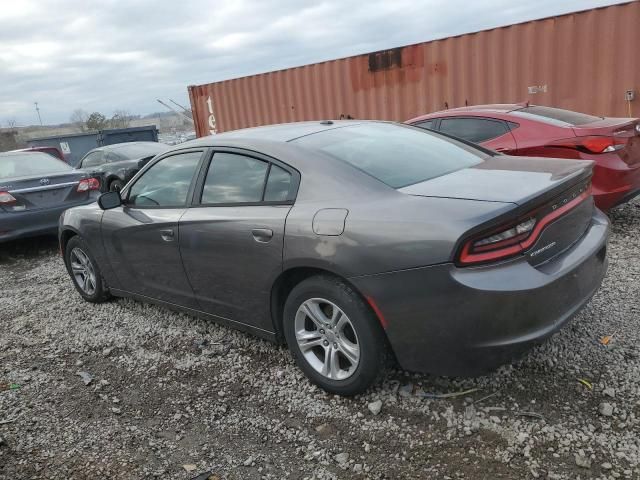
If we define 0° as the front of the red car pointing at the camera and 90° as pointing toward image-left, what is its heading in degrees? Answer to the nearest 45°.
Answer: approximately 135°

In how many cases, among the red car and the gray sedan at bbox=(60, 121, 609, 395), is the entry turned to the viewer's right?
0

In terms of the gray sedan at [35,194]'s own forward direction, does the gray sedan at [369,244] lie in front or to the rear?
to the rear

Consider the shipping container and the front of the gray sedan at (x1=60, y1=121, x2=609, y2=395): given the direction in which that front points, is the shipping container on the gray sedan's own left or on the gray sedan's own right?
on the gray sedan's own right

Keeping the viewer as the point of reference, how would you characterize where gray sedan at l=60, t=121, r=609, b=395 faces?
facing away from the viewer and to the left of the viewer

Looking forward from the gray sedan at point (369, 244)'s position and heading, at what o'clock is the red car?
The red car is roughly at 3 o'clock from the gray sedan.

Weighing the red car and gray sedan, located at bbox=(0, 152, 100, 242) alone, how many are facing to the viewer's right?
0

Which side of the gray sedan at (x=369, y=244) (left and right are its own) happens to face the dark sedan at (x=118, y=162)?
front

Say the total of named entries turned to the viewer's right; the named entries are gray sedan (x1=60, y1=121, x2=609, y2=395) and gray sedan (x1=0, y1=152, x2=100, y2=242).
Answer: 0

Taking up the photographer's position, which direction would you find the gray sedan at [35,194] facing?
facing away from the viewer and to the left of the viewer

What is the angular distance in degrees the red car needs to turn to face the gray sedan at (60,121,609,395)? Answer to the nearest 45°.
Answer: approximately 135° to its left

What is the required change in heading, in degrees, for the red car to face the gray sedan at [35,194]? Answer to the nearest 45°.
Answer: approximately 45° to its left

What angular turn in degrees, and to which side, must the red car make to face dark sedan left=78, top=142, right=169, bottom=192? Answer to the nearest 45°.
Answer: approximately 45° to its left
